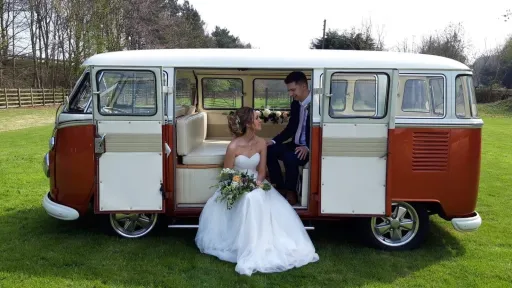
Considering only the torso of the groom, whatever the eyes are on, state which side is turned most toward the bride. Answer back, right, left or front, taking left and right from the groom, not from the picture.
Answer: front

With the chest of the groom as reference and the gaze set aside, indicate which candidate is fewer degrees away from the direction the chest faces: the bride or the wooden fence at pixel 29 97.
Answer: the bride

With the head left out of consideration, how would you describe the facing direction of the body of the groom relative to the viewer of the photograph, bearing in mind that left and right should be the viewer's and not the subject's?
facing the viewer and to the left of the viewer

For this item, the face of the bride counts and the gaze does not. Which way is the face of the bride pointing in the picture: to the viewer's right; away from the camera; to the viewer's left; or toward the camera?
to the viewer's right

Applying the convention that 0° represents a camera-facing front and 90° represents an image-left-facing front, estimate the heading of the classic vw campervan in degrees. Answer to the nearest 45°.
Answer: approximately 90°

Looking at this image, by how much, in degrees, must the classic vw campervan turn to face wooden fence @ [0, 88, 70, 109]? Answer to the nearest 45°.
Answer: approximately 45° to its right

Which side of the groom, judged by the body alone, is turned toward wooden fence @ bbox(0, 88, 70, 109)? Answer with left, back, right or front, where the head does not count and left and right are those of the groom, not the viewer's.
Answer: right
